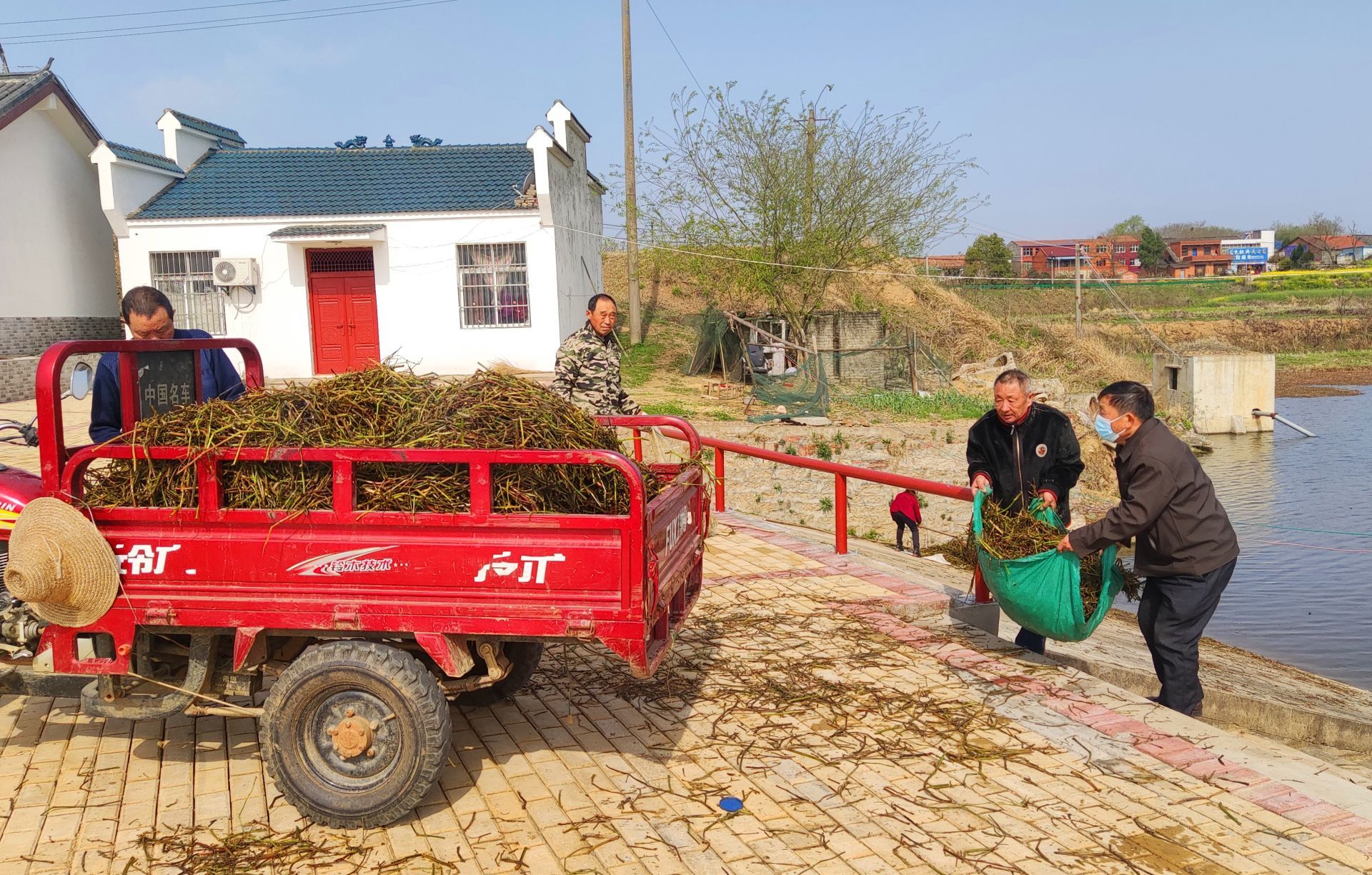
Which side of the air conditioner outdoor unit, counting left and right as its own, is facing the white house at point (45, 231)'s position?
right

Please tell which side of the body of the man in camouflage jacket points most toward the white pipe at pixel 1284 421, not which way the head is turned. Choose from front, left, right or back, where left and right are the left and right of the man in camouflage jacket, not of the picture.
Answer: left

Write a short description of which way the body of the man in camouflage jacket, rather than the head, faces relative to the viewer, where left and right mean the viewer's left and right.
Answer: facing the viewer and to the right of the viewer

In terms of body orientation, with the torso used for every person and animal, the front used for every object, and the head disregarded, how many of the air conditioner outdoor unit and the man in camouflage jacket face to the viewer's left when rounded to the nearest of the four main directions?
0

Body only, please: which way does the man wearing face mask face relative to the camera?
to the viewer's left

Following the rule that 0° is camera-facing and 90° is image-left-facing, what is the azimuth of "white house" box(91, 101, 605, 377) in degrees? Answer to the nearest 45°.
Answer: approximately 0°

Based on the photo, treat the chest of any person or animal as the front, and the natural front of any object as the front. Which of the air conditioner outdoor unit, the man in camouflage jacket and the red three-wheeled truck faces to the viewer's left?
the red three-wheeled truck

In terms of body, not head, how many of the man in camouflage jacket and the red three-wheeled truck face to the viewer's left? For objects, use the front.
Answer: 1

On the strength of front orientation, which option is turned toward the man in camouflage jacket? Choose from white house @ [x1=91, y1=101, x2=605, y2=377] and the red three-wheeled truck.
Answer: the white house

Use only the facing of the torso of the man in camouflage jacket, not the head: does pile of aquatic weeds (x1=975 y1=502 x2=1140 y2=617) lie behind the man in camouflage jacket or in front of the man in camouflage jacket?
in front

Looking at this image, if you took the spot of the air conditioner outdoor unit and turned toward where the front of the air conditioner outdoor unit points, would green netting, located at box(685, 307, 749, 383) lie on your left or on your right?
on your left

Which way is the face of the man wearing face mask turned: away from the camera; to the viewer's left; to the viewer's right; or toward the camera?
to the viewer's left

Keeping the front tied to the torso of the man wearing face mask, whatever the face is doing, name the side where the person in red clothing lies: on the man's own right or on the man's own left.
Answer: on the man's own right

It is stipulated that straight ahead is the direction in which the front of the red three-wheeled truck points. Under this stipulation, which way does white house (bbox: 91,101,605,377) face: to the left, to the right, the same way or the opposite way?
to the left
